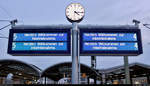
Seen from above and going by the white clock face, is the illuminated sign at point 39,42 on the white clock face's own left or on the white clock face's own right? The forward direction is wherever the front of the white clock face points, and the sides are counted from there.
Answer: on the white clock face's own right

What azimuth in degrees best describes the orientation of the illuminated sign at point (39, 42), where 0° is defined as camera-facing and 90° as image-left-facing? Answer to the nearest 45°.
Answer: approximately 0°

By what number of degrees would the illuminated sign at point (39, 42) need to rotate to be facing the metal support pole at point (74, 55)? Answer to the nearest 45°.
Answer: approximately 90° to its left

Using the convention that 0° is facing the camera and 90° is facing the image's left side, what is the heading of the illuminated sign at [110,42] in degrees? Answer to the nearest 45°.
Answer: approximately 0°
